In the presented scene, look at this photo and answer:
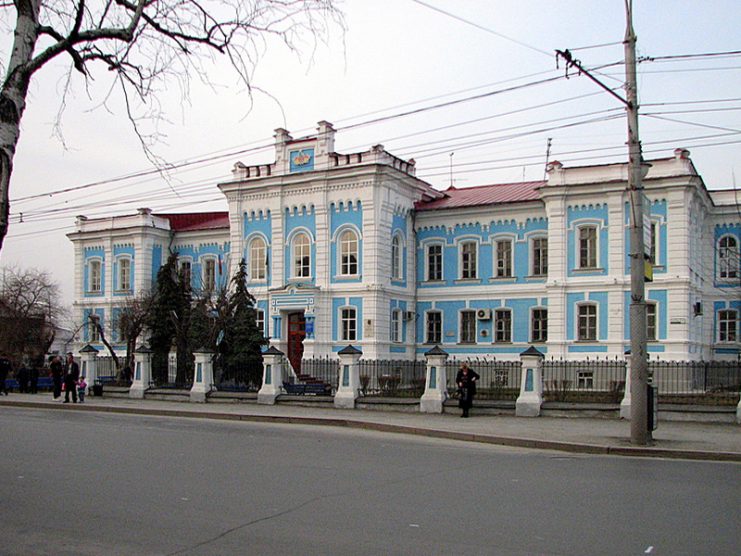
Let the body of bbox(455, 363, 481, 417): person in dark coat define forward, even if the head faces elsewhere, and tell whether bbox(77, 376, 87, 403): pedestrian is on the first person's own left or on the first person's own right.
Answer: on the first person's own right

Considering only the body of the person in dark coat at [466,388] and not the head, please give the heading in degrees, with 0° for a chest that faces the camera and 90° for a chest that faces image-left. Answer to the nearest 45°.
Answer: approximately 0°

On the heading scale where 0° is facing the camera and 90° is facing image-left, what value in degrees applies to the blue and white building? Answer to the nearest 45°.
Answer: approximately 45°

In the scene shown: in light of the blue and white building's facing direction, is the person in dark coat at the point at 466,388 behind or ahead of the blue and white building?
ahead

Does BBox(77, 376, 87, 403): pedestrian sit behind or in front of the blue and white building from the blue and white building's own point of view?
in front

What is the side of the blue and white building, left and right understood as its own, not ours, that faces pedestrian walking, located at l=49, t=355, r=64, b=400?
front
